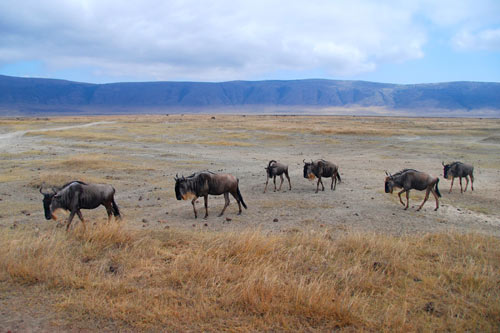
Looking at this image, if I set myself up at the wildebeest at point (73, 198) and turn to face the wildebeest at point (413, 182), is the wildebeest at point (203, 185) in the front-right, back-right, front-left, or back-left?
front-left

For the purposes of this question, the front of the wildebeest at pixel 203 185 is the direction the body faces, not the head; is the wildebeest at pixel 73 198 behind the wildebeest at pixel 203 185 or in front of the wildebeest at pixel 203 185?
in front

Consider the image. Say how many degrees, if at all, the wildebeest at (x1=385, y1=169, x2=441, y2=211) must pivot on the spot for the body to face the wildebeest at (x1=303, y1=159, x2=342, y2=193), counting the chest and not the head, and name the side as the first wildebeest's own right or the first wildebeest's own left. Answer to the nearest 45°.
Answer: approximately 45° to the first wildebeest's own right

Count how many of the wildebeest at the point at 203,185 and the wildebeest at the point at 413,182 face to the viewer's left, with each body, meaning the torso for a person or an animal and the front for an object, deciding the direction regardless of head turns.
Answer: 2

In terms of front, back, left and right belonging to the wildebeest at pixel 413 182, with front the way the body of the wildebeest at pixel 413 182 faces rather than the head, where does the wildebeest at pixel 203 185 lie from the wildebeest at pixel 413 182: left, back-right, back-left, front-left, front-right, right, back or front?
front-left

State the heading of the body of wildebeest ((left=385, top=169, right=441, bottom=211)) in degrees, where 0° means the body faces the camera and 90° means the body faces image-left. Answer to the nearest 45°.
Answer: approximately 90°

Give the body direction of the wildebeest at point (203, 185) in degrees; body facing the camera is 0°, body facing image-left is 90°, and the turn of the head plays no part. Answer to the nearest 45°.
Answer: approximately 90°

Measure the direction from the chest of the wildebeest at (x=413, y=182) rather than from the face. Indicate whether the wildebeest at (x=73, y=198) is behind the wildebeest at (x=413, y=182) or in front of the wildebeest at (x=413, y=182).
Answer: in front

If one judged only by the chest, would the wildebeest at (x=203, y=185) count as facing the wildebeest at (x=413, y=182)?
no
